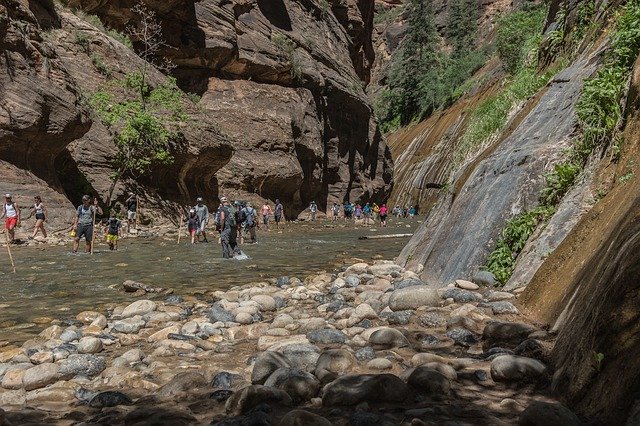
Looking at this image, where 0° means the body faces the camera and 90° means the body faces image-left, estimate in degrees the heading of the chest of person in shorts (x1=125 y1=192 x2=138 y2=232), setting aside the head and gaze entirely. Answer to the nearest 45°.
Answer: approximately 0°

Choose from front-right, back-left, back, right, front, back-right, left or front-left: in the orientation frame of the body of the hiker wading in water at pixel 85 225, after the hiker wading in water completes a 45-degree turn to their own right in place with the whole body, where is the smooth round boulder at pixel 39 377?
front-left

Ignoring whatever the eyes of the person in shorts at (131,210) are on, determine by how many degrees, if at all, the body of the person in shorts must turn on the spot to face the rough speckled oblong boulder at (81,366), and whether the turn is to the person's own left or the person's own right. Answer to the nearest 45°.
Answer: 0° — they already face it

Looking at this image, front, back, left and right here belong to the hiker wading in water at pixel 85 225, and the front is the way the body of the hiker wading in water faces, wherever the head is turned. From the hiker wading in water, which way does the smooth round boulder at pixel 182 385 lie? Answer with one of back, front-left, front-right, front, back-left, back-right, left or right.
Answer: front

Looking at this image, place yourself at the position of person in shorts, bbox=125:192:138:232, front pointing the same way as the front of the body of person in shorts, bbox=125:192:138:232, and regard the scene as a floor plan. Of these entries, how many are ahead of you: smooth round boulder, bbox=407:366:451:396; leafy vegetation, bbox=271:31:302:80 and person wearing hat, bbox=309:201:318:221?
1

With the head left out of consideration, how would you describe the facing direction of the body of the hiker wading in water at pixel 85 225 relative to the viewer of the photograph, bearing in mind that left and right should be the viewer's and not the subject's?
facing the viewer

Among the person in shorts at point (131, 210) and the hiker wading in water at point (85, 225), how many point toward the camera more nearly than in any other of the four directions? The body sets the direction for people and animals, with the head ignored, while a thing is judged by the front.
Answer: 2

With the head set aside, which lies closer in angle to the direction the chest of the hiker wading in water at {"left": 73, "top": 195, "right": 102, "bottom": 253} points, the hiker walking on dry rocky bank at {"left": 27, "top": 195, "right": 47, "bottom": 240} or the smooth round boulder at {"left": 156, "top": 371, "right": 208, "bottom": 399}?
the smooth round boulder

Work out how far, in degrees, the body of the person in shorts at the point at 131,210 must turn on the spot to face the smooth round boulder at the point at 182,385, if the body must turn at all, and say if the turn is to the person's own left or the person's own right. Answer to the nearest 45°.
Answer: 0° — they already face it

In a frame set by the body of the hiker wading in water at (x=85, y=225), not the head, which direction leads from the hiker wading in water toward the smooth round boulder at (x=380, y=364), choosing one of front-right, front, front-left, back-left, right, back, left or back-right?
front

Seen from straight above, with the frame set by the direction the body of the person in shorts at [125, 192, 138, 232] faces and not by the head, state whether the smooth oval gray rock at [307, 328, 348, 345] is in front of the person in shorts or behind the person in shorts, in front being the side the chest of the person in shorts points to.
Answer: in front

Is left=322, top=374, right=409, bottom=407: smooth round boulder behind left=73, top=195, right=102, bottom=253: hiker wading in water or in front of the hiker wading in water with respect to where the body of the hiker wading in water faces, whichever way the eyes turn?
in front

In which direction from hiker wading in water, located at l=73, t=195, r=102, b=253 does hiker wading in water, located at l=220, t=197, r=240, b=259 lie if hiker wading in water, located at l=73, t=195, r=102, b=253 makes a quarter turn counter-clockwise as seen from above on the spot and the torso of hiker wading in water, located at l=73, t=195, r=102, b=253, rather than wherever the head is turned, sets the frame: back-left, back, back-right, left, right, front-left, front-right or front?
front-right

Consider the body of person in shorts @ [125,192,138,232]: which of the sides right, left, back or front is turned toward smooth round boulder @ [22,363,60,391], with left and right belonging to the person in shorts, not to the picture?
front

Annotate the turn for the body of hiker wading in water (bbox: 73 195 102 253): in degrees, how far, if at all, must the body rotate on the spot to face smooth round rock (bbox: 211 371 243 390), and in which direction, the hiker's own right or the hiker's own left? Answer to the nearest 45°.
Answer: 0° — they already face it

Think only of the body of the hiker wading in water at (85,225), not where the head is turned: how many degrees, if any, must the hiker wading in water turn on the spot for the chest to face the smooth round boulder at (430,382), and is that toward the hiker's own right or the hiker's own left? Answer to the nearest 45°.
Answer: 0° — they already face it

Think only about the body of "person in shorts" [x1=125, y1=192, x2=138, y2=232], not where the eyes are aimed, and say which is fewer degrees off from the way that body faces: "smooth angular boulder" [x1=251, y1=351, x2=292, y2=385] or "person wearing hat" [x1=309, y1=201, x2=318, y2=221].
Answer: the smooth angular boulder

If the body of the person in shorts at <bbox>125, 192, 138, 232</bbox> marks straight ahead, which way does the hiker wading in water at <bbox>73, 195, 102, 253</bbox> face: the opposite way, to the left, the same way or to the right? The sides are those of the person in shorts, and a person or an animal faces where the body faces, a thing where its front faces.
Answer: the same way
